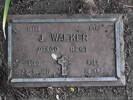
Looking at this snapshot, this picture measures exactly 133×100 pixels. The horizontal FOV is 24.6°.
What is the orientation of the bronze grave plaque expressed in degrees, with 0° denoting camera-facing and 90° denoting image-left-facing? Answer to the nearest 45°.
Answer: approximately 0°
